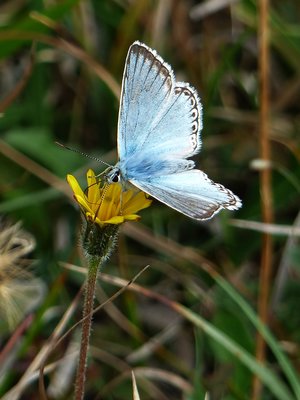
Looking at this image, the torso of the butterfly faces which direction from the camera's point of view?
to the viewer's left
